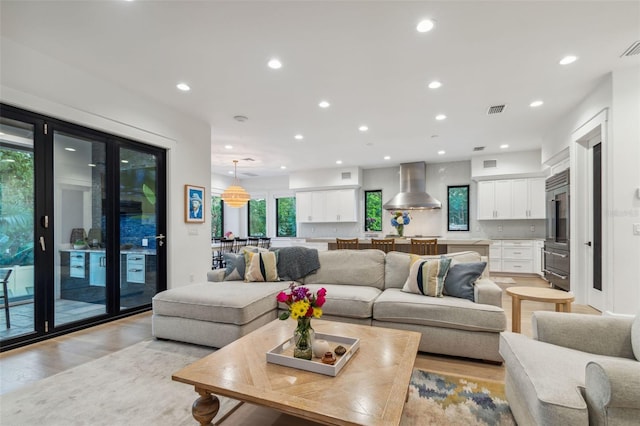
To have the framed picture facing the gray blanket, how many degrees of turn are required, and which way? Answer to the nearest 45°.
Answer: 0° — it already faces it

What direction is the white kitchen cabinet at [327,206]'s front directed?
toward the camera

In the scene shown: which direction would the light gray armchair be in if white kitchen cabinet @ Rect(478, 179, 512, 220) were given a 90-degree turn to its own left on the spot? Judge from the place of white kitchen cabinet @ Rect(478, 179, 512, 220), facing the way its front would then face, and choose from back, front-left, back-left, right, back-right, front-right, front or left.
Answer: right

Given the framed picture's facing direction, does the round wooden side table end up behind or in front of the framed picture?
in front

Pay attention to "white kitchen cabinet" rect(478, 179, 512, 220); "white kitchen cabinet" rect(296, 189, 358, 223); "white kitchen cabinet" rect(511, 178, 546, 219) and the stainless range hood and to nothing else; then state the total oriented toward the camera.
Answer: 4

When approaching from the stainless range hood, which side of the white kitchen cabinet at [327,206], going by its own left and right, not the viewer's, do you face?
left

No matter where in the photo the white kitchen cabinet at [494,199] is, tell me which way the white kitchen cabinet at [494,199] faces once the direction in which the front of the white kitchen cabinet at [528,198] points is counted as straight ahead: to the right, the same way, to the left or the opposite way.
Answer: the same way

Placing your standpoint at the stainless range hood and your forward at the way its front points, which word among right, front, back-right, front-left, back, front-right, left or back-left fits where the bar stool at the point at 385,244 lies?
front

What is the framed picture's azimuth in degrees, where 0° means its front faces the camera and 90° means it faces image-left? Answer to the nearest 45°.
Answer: approximately 315°

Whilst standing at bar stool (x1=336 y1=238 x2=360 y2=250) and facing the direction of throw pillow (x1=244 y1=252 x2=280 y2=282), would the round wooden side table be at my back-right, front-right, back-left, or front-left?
front-left

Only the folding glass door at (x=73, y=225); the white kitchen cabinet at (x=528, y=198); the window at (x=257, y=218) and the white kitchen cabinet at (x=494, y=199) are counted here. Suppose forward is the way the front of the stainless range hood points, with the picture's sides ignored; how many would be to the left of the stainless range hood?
2

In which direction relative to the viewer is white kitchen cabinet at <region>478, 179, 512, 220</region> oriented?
toward the camera

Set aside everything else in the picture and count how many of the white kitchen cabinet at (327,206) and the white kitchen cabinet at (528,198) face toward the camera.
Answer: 2

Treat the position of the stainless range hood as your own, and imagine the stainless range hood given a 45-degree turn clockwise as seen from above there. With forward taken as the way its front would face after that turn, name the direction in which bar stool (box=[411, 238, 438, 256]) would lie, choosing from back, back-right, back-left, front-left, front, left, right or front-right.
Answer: front-left

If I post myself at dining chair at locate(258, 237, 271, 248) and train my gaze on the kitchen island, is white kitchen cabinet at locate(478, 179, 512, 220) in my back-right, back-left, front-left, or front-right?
front-left

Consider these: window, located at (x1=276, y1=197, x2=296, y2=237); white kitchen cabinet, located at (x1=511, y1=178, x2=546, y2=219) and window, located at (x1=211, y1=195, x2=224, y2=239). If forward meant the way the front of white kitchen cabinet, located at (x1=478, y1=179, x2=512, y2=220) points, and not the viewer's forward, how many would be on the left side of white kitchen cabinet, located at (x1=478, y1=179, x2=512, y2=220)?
1

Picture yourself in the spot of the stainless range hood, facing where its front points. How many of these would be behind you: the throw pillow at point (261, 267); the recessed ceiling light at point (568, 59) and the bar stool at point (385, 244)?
0

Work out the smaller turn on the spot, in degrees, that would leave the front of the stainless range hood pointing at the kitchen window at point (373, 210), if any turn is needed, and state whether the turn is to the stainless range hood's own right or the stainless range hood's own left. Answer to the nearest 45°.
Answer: approximately 135° to the stainless range hood's own right

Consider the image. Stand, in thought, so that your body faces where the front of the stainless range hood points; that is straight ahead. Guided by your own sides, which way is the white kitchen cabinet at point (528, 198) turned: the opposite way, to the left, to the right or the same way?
the same way

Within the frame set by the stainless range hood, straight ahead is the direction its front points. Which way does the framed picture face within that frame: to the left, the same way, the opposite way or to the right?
to the left

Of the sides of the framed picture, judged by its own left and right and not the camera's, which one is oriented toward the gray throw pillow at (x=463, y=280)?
front

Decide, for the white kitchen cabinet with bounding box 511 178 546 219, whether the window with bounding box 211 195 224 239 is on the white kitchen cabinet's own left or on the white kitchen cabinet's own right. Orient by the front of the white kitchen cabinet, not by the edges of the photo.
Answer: on the white kitchen cabinet's own right

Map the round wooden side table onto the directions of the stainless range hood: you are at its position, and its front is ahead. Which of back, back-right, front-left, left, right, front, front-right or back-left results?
front
